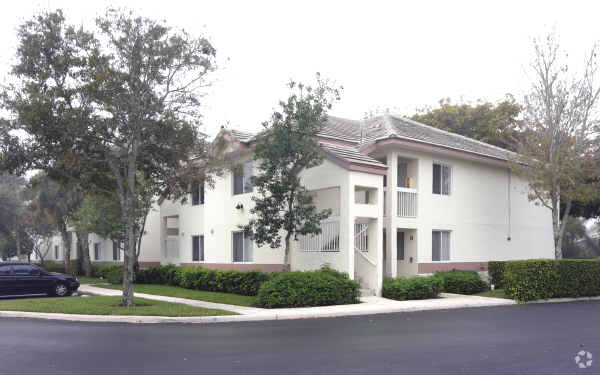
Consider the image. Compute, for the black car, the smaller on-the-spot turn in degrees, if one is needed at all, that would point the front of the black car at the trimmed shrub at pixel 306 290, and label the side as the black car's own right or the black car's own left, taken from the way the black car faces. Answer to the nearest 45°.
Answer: approximately 45° to the black car's own right

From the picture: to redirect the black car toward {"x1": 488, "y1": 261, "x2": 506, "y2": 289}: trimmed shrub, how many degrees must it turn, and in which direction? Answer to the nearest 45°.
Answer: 0° — it already faces it

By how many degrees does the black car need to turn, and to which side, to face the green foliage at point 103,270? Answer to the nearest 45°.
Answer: approximately 90° to its left

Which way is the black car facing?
to the viewer's right
